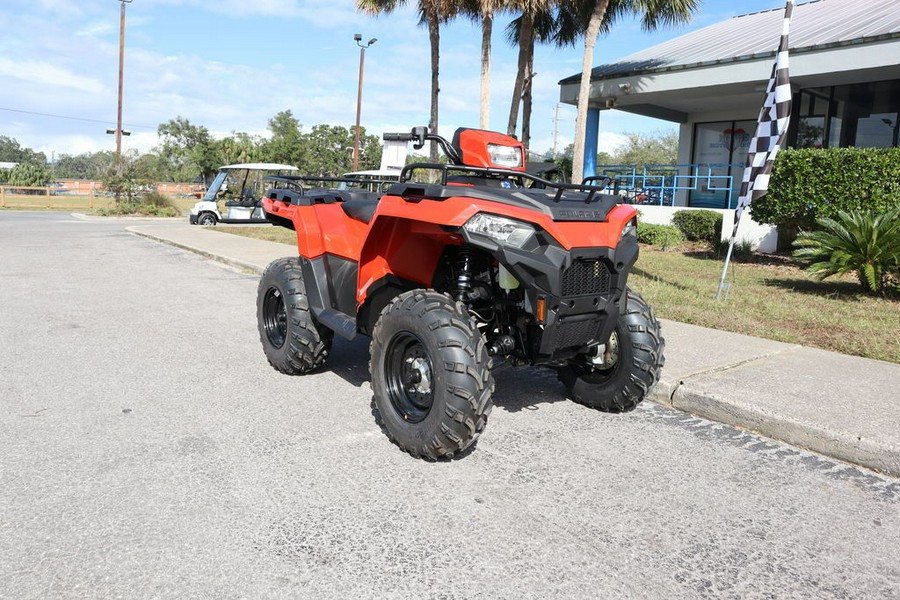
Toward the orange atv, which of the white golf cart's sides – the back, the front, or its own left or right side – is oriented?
left

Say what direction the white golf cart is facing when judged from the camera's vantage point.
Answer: facing to the left of the viewer

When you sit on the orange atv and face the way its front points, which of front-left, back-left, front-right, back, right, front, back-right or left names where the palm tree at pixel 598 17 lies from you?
back-left

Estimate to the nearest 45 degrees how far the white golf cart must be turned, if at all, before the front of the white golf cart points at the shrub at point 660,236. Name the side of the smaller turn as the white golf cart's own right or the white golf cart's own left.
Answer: approximately 135° to the white golf cart's own left

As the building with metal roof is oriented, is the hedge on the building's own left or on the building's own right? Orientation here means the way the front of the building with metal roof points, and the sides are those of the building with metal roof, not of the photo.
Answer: on the building's own left

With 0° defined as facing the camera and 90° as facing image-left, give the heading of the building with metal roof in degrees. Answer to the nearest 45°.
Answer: approximately 45°

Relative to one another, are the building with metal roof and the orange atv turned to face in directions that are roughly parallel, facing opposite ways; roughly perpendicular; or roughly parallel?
roughly perpendicular

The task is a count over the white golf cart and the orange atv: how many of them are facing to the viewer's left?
1

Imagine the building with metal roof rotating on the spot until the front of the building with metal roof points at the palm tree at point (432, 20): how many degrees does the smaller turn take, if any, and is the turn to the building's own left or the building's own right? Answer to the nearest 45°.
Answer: approximately 45° to the building's own right

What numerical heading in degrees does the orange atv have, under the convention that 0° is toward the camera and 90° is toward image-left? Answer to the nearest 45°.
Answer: approximately 315°

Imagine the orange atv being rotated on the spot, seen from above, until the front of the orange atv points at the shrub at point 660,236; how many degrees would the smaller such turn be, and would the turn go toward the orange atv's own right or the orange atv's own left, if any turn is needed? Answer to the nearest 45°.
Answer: approximately 135° to the orange atv's own left

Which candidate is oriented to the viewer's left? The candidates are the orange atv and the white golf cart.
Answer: the white golf cart
